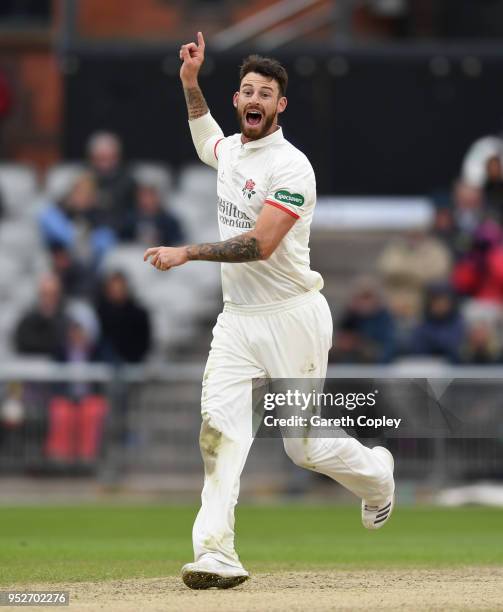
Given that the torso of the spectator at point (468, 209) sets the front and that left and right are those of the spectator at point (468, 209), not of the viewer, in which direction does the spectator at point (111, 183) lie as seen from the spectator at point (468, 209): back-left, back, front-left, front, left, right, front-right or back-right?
right

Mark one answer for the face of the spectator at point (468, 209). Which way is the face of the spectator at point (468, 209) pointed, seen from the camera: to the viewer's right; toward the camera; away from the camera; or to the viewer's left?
toward the camera

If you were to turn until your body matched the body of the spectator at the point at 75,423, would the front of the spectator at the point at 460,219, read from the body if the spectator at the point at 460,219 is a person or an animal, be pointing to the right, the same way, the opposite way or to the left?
the same way

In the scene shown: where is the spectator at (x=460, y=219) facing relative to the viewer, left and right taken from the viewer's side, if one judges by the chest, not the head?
facing the viewer

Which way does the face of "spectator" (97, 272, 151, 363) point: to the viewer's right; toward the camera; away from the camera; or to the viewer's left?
toward the camera

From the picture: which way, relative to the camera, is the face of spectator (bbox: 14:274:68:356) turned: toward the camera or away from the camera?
toward the camera

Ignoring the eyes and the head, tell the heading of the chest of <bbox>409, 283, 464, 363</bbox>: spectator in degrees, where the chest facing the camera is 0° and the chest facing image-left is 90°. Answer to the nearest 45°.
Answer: approximately 0°

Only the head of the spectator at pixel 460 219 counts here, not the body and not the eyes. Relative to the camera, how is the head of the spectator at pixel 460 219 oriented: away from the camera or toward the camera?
toward the camera

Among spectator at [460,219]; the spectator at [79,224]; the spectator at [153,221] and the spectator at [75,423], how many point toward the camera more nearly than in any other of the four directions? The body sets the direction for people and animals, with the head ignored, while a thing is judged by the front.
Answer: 4

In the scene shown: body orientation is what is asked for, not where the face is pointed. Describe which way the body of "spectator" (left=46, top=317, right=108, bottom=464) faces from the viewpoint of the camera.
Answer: toward the camera

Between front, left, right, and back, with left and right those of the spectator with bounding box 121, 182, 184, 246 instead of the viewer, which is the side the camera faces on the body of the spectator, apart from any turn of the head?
front

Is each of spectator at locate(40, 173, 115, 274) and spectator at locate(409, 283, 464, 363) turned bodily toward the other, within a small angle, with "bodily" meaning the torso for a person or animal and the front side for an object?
no

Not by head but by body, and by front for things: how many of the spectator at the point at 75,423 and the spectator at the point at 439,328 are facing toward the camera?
2

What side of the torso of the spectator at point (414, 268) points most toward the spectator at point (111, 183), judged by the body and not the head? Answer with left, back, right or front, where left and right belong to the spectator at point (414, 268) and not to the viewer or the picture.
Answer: right

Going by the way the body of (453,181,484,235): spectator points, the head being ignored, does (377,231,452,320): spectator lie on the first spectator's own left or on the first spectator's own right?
on the first spectator's own right

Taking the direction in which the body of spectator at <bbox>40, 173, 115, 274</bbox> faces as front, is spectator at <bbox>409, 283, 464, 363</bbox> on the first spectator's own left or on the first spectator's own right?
on the first spectator's own left

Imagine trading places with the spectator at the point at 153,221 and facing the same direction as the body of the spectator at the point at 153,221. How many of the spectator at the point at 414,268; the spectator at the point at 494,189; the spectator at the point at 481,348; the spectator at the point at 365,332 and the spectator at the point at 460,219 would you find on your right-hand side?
0

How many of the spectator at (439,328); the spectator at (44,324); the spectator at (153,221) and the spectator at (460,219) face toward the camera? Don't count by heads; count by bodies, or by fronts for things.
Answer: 4

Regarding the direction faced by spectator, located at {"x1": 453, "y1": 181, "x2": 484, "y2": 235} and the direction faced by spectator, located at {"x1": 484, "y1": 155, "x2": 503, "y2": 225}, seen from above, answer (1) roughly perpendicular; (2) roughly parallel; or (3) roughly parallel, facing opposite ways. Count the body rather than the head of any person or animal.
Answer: roughly parallel

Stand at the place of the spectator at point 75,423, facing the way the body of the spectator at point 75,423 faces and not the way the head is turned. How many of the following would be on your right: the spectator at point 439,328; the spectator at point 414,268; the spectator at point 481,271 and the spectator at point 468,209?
0

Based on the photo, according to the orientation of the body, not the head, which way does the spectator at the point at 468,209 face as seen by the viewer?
toward the camera
